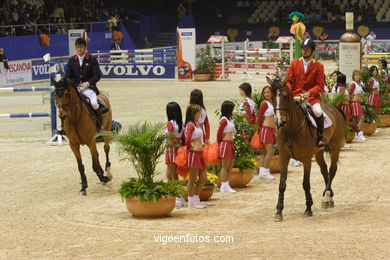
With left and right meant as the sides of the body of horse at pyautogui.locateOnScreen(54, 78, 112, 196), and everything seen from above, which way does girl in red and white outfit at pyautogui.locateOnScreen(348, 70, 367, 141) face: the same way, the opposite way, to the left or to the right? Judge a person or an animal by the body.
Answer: to the left

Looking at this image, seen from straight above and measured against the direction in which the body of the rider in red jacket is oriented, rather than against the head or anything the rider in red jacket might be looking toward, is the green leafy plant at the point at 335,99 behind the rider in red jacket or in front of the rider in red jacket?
behind

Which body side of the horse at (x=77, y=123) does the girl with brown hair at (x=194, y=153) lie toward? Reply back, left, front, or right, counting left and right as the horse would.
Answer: left

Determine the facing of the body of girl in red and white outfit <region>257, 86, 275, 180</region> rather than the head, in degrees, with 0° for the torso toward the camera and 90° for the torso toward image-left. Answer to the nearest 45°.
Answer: approximately 315°

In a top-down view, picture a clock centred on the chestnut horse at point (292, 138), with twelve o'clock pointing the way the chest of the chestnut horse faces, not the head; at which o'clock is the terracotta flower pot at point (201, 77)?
The terracotta flower pot is roughly at 4 o'clock from the chestnut horse.

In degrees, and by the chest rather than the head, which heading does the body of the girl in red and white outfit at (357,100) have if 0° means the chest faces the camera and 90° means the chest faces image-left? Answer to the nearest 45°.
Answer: approximately 315°

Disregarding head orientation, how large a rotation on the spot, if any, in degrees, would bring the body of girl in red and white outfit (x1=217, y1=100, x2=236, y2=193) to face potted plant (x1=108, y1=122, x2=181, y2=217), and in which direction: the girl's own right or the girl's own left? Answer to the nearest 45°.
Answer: approximately 135° to the girl's own right

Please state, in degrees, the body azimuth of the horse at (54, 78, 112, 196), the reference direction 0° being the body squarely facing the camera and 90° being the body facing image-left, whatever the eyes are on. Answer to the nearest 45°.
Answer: approximately 45°
